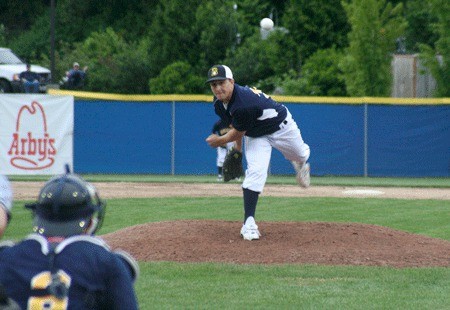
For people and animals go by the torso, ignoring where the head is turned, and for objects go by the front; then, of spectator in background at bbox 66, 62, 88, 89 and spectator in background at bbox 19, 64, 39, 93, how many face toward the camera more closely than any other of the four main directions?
2

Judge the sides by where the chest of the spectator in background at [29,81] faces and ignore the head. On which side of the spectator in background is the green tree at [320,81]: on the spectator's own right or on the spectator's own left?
on the spectator's own left

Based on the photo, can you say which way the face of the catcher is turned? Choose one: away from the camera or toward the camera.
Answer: away from the camera

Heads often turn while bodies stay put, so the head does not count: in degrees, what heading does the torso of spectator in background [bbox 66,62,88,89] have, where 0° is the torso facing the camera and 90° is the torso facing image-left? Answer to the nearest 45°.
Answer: approximately 0°

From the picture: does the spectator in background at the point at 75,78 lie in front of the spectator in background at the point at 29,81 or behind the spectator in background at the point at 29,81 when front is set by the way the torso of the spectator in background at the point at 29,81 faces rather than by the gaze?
behind
